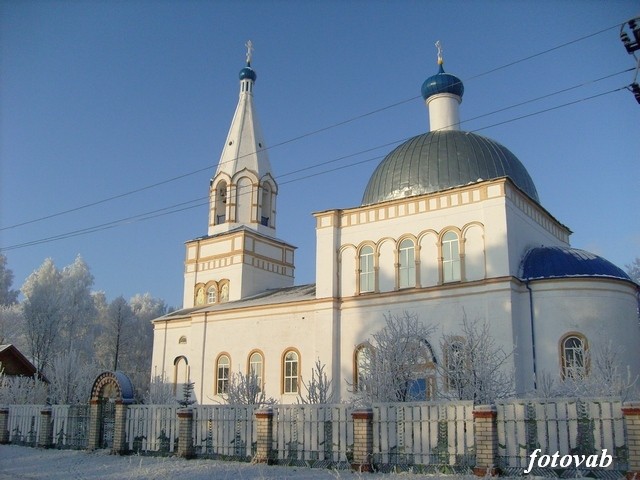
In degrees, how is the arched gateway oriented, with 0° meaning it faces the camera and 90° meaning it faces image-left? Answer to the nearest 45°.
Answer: approximately 45°

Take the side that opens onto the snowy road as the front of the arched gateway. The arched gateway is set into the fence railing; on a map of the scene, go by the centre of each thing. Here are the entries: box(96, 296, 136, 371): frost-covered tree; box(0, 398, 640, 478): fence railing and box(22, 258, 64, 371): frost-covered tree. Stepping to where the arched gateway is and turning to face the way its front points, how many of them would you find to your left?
1

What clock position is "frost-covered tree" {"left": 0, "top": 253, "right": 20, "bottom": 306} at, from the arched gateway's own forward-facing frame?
The frost-covered tree is roughly at 4 o'clock from the arched gateway.

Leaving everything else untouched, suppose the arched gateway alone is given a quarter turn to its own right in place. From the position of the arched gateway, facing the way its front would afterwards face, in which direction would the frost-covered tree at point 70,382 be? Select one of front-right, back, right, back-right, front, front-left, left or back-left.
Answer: front-right

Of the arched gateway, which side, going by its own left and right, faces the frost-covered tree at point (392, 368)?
left

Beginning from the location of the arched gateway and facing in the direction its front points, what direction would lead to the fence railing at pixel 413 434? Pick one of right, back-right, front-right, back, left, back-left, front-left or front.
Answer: left

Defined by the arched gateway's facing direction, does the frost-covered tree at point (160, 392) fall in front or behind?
behind

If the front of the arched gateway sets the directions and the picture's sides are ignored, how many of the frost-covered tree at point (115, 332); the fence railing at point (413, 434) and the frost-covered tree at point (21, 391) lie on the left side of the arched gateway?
1

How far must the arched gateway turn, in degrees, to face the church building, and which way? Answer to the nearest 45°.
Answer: approximately 135° to its left

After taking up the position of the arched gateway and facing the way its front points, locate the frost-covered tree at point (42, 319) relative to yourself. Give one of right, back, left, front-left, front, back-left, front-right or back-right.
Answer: back-right

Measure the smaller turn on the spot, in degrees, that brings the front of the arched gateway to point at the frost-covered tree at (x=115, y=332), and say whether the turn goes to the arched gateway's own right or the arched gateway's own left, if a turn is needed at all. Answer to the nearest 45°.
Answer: approximately 135° to the arched gateway's own right

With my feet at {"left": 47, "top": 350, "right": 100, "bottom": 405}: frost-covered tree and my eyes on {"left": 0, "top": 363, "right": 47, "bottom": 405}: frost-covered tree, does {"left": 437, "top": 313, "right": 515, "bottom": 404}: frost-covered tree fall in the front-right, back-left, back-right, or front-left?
back-left

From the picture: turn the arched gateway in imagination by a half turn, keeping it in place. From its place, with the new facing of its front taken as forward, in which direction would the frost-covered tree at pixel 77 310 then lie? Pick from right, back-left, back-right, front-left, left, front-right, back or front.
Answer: front-left

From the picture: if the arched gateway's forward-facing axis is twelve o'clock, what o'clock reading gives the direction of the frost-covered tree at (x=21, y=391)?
The frost-covered tree is roughly at 4 o'clock from the arched gateway.
